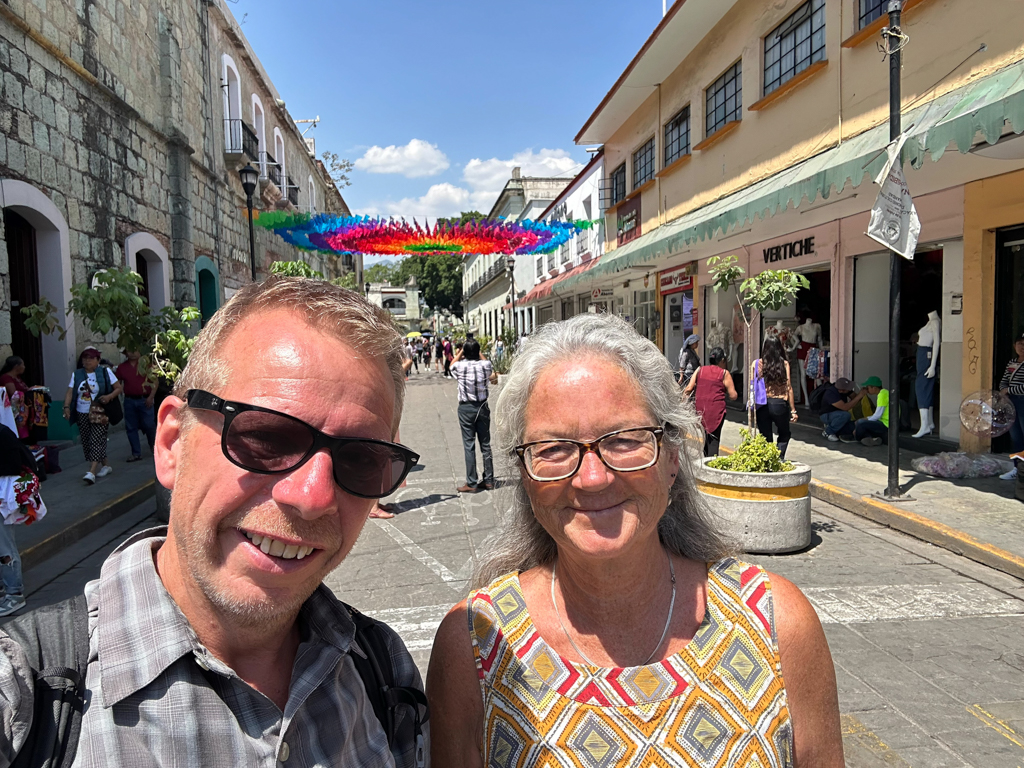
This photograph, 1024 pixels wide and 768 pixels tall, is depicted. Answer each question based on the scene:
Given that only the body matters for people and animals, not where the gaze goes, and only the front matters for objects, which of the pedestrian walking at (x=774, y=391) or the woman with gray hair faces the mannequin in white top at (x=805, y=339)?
the pedestrian walking

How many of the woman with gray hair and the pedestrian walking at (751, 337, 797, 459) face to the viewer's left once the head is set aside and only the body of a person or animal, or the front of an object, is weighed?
0

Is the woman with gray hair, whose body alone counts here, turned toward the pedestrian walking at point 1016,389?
no

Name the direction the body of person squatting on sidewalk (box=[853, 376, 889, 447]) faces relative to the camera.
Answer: to the viewer's left

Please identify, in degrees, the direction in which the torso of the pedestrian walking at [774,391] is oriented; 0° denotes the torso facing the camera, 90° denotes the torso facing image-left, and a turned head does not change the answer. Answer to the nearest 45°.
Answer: approximately 180°

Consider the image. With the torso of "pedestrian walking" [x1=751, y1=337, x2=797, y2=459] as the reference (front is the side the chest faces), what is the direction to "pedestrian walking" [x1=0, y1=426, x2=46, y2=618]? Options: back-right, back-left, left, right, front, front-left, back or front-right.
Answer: back-left

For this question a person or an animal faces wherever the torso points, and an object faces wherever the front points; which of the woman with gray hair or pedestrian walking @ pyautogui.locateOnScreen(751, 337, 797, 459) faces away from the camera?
the pedestrian walking

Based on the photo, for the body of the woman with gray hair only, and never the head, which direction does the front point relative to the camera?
toward the camera

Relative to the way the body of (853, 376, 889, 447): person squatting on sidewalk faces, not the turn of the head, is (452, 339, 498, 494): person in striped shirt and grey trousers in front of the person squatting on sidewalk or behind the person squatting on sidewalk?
in front

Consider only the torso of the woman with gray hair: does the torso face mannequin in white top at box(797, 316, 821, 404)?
no

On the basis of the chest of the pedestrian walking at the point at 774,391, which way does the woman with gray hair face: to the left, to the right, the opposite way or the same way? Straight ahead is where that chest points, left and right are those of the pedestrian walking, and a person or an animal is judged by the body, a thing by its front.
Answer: the opposite way

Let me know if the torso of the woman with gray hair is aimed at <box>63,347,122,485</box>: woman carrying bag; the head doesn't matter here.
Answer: no

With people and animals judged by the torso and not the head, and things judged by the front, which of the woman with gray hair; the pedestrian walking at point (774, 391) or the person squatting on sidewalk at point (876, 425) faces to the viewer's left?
the person squatting on sidewalk

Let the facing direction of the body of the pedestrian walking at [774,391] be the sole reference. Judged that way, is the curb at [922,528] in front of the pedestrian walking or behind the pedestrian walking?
behind

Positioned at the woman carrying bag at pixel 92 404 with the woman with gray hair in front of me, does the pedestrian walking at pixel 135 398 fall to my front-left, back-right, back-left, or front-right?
back-left

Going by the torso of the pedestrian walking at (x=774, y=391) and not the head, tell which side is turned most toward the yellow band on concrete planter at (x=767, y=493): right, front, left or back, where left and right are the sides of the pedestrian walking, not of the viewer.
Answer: back

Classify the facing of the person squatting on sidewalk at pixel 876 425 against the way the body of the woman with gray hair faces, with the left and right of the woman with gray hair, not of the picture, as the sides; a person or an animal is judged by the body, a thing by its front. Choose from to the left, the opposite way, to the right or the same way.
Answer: to the right

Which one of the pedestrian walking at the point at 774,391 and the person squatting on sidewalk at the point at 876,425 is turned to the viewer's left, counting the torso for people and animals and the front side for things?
the person squatting on sidewalk

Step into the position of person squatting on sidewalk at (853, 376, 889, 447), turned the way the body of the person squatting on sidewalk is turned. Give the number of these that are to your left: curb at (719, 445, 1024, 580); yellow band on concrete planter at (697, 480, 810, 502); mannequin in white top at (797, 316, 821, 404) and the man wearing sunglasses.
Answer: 3

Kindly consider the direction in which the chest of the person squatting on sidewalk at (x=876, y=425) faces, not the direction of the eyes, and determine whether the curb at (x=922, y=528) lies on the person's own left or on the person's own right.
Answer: on the person's own left

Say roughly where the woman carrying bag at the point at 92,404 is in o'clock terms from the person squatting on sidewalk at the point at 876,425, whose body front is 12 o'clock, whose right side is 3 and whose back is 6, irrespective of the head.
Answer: The woman carrying bag is roughly at 11 o'clock from the person squatting on sidewalk.

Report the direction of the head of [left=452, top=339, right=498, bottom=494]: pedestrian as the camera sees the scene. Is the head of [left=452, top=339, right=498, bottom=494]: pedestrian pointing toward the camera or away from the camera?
away from the camera
